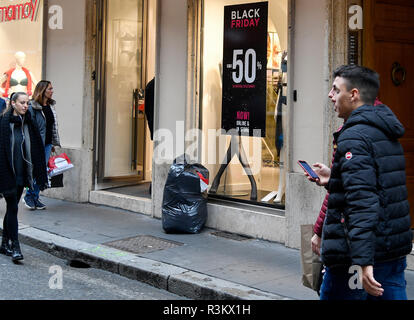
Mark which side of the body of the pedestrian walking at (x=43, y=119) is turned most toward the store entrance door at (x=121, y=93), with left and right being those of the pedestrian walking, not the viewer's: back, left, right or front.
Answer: left

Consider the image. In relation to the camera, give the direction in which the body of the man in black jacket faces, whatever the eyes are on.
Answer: to the viewer's left

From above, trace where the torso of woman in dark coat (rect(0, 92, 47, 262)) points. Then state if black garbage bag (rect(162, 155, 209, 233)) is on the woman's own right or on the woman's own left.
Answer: on the woman's own left

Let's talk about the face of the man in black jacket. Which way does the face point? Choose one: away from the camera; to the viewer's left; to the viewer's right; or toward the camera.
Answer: to the viewer's left

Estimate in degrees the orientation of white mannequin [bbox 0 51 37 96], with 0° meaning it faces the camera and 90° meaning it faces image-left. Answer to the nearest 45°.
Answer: approximately 0°

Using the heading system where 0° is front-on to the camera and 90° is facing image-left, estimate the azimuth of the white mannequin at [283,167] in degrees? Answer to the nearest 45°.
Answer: approximately 45°

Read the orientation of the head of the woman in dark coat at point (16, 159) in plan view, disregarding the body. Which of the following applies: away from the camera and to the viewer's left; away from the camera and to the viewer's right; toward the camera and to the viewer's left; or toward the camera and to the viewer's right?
toward the camera and to the viewer's right

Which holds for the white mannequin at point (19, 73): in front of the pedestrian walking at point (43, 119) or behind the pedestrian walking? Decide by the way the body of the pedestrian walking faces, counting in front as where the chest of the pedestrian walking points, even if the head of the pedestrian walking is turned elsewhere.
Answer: behind
